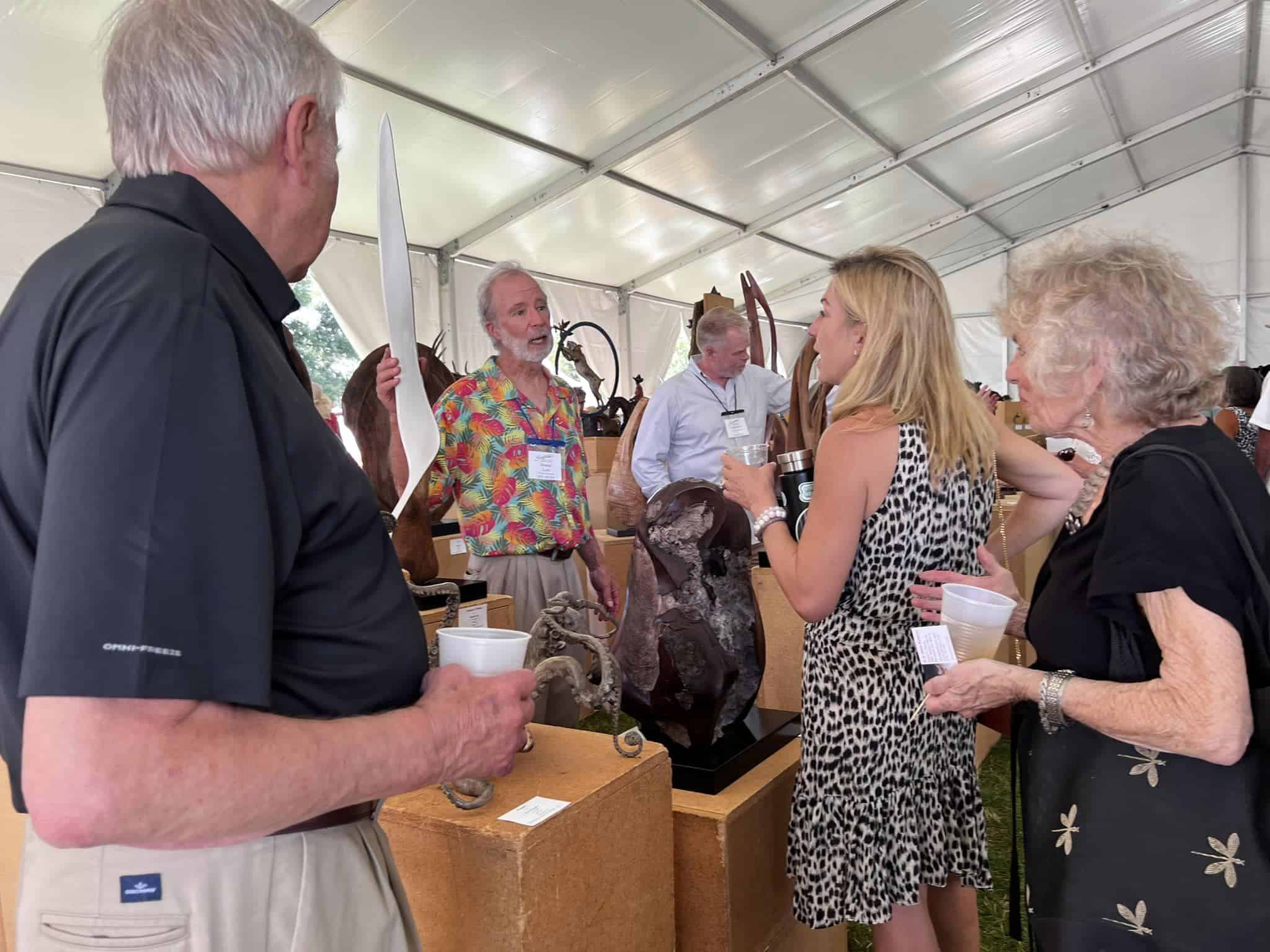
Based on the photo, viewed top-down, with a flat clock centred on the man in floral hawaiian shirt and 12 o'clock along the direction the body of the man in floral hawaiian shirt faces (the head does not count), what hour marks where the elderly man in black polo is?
The elderly man in black polo is roughly at 2 o'clock from the man in floral hawaiian shirt.

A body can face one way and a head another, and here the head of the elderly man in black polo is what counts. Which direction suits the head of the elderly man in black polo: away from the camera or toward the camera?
away from the camera

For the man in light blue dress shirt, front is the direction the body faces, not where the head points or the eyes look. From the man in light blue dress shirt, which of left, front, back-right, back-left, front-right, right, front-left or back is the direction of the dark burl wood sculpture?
front-right

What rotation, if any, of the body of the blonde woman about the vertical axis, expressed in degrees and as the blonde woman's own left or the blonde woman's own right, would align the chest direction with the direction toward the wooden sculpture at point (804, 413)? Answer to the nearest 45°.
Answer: approximately 45° to the blonde woman's own right

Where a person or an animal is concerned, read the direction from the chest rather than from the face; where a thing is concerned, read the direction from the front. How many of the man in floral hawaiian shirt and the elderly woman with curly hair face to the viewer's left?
1

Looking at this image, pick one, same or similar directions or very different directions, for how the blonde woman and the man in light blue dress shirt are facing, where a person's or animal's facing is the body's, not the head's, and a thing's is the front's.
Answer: very different directions

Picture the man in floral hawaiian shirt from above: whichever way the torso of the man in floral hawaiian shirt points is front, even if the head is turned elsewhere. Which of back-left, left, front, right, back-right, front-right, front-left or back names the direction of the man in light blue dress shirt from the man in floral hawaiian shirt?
left

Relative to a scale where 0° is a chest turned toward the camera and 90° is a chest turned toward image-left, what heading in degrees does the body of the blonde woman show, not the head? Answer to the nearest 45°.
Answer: approximately 135°

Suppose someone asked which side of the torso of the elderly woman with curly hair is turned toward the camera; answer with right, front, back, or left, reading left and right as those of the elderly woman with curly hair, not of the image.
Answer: left

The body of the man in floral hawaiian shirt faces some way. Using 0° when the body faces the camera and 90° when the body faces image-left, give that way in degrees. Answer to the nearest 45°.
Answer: approximately 315°

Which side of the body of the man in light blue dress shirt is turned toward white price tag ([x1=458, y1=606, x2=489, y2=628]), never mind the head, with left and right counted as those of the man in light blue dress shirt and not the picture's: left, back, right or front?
right
